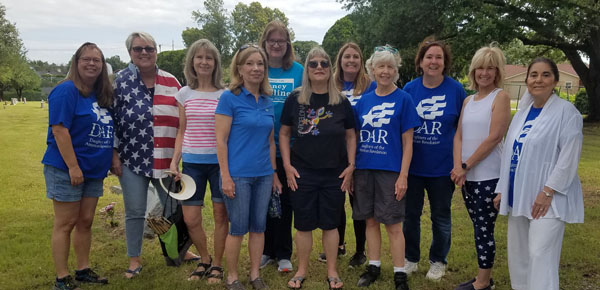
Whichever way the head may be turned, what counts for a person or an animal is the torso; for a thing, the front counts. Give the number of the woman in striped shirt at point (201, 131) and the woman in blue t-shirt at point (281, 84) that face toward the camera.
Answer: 2

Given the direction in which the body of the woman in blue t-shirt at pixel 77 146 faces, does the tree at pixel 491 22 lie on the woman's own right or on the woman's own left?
on the woman's own left

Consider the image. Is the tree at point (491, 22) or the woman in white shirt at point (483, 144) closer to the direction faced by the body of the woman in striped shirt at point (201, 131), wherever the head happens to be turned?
the woman in white shirt

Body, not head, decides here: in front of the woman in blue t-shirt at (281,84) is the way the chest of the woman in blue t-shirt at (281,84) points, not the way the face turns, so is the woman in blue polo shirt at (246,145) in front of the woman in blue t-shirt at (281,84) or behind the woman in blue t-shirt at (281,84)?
in front

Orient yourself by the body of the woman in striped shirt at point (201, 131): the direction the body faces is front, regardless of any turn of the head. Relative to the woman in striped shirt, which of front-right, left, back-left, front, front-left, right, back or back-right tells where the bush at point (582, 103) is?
back-left

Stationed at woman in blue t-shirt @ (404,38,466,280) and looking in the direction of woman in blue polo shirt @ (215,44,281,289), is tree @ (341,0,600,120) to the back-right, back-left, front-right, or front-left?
back-right

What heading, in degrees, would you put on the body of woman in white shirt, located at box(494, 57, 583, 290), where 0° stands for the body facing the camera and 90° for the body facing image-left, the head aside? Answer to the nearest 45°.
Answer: approximately 45°
